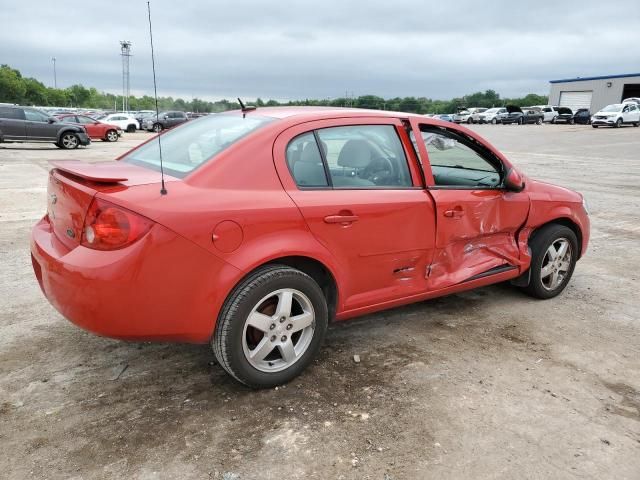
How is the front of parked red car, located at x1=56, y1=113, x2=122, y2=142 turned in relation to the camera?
facing to the right of the viewer

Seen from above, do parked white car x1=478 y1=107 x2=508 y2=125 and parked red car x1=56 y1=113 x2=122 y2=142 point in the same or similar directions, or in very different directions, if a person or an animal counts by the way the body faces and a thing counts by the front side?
very different directions

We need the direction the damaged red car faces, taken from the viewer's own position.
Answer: facing away from the viewer and to the right of the viewer

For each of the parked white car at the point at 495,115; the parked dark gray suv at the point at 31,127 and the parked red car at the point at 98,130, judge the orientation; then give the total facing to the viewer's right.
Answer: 2

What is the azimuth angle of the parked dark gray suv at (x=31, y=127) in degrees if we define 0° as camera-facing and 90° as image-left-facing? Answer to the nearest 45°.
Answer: approximately 270°

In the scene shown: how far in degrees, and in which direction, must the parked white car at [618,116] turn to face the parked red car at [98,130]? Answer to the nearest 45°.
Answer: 0° — it already faces it

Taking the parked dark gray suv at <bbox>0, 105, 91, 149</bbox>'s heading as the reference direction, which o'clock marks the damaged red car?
The damaged red car is roughly at 3 o'clock from the parked dark gray suv.

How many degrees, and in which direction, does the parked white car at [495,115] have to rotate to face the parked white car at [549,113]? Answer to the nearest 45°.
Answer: approximately 135° to its left

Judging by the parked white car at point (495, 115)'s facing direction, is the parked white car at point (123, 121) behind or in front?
in front

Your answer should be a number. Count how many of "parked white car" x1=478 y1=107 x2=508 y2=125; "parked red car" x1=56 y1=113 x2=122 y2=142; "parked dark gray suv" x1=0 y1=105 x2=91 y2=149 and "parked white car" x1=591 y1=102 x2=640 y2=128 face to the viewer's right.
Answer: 2
